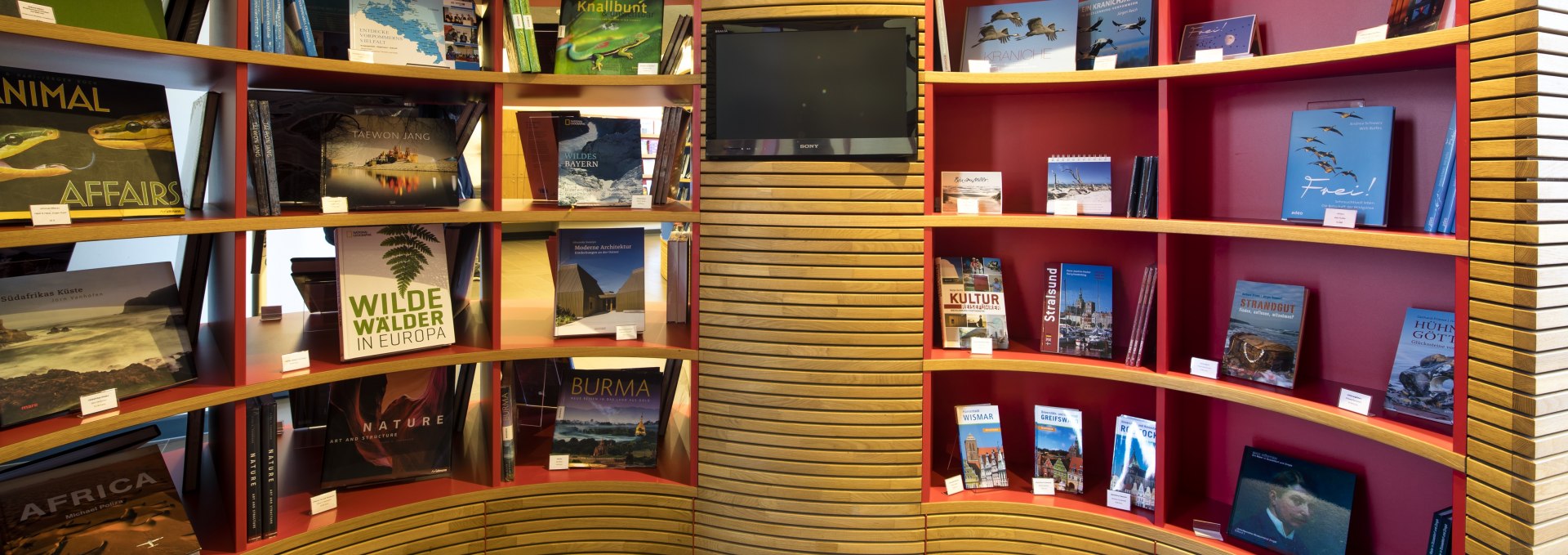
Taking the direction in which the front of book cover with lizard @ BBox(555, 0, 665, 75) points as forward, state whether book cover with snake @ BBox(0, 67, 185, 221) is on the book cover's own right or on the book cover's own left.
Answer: on the book cover's own right

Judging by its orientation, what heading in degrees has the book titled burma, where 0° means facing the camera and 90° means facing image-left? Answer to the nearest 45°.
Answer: approximately 0°

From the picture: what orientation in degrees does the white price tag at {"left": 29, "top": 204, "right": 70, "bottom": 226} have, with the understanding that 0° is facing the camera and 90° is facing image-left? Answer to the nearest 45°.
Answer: approximately 0°

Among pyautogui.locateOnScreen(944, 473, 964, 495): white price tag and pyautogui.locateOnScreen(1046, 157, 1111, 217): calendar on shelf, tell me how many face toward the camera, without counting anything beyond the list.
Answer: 2

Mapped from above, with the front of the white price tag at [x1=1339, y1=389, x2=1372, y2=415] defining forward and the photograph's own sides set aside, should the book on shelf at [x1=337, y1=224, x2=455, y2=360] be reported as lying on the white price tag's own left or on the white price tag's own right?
on the white price tag's own right

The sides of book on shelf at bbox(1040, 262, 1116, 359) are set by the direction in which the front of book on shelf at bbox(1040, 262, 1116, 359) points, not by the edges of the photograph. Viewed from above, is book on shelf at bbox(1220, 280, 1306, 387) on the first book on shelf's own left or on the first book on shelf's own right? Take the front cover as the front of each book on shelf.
on the first book on shelf's own left

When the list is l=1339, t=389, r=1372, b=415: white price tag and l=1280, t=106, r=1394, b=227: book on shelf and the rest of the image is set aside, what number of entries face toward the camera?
2

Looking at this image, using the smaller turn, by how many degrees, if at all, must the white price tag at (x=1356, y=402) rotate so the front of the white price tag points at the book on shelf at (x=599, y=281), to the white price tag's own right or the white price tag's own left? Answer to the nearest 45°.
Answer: approximately 90° to the white price tag's own right
